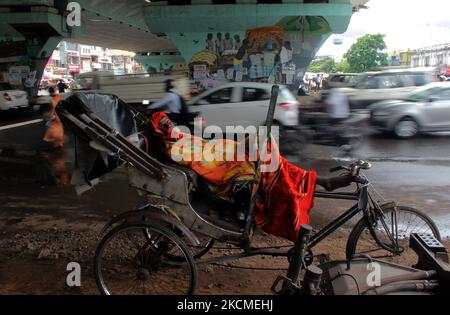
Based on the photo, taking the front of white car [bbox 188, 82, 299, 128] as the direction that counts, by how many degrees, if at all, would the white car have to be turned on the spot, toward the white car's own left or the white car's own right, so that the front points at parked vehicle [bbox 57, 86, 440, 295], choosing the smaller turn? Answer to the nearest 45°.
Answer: approximately 90° to the white car's own left

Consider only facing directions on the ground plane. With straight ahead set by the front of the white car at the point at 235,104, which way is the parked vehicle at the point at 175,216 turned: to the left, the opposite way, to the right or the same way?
the opposite way

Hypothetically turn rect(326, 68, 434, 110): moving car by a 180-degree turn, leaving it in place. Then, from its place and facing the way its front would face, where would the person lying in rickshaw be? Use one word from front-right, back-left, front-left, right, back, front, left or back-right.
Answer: right

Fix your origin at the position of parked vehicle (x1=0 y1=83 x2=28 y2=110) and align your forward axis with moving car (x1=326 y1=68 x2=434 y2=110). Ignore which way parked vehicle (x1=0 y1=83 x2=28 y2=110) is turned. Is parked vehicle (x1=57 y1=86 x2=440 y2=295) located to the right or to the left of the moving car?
right

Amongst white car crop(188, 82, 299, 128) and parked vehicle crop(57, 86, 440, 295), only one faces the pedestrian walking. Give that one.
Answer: the white car

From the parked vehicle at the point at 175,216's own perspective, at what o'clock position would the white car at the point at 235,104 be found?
The white car is roughly at 9 o'clock from the parked vehicle.

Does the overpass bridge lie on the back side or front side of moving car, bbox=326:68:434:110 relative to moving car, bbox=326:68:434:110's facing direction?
on the front side

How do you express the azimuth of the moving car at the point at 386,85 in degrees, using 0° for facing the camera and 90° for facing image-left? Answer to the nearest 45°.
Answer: approximately 90°

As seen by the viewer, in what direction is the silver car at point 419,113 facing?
to the viewer's left

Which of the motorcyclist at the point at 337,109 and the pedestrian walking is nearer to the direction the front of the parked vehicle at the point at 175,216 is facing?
the motorcyclist

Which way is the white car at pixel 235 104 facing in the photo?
to the viewer's left

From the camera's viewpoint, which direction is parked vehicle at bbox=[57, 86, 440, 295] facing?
to the viewer's right
